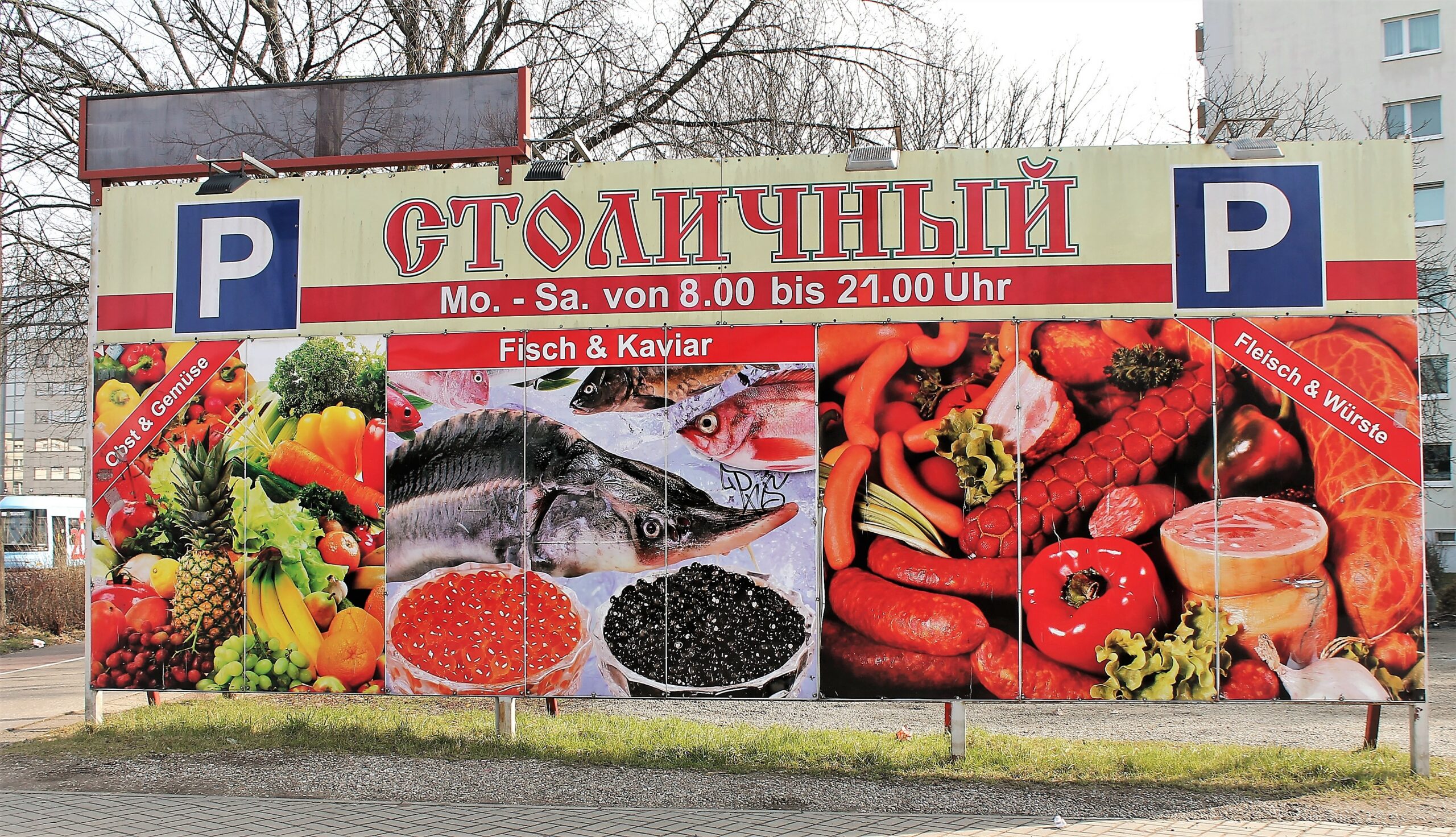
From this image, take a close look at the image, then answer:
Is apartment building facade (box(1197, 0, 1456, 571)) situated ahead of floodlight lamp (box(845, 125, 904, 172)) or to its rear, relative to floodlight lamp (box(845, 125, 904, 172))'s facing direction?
ahead

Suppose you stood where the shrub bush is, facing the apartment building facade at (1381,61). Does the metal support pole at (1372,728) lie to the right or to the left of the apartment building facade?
right

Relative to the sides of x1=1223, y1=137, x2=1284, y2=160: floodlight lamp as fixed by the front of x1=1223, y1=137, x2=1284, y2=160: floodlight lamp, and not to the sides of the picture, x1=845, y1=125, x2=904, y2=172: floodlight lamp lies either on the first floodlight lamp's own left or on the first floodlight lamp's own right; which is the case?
on the first floodlight lamp's own left

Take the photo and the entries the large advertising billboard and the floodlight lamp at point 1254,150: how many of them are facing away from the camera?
1

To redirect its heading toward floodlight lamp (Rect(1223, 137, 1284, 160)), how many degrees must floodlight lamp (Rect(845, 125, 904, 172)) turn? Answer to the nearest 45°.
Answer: approximately 90° to its right

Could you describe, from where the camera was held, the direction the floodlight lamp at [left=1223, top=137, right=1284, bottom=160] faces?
facing away from the viewer

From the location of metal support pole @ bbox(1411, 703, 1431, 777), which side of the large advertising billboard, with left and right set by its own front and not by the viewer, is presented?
left

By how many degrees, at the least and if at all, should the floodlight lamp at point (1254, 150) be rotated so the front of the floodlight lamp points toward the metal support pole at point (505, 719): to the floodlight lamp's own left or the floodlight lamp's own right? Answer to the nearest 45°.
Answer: approximately 90° to the floodlight lamp's own left

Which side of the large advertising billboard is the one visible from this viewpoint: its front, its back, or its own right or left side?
front
